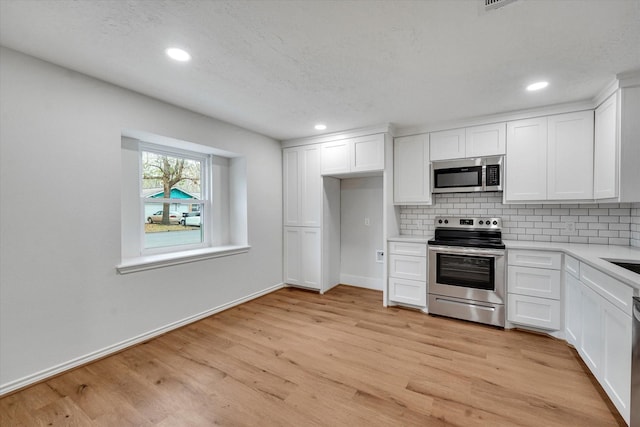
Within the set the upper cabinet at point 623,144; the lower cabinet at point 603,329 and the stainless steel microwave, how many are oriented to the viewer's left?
2

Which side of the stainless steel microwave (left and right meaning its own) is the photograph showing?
front

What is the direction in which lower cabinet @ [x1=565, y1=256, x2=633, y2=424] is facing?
to the viewer's left

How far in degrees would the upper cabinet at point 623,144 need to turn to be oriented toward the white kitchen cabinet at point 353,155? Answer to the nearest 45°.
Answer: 0° — it already faces it

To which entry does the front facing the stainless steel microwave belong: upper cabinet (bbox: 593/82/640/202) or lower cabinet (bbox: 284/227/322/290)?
the upper cabinet

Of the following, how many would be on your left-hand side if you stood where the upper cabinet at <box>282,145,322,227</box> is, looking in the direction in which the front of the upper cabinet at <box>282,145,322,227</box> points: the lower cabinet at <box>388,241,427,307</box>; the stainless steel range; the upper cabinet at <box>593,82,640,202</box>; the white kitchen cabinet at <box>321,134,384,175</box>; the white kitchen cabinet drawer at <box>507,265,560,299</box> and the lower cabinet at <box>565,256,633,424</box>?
6

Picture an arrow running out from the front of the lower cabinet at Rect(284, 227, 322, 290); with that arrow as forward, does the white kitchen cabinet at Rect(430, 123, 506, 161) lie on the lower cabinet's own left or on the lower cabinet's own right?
on the lower cabinet's own left

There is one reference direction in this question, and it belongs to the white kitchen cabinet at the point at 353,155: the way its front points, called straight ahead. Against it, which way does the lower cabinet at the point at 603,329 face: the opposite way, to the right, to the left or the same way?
to the right

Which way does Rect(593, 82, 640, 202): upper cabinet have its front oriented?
to the viewer's left

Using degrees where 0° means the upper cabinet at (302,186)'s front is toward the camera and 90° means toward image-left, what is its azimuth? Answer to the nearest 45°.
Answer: approximately 45°

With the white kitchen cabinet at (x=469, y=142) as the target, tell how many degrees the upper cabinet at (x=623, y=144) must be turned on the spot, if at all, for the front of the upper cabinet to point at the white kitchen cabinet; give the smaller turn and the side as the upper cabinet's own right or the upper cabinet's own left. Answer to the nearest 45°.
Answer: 0° — it already faces it

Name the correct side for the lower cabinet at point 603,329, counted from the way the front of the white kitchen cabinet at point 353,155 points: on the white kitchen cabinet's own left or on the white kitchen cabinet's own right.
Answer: on the white kitchen cabinet's own left

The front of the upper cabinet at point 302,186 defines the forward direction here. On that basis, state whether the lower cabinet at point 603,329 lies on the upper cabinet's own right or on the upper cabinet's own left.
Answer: on the upper cabinet's own left

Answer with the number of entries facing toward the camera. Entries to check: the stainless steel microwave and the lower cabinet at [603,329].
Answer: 1

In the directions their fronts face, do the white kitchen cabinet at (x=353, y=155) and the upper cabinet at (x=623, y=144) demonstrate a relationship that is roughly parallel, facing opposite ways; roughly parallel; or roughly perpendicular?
roughly perpendicular
